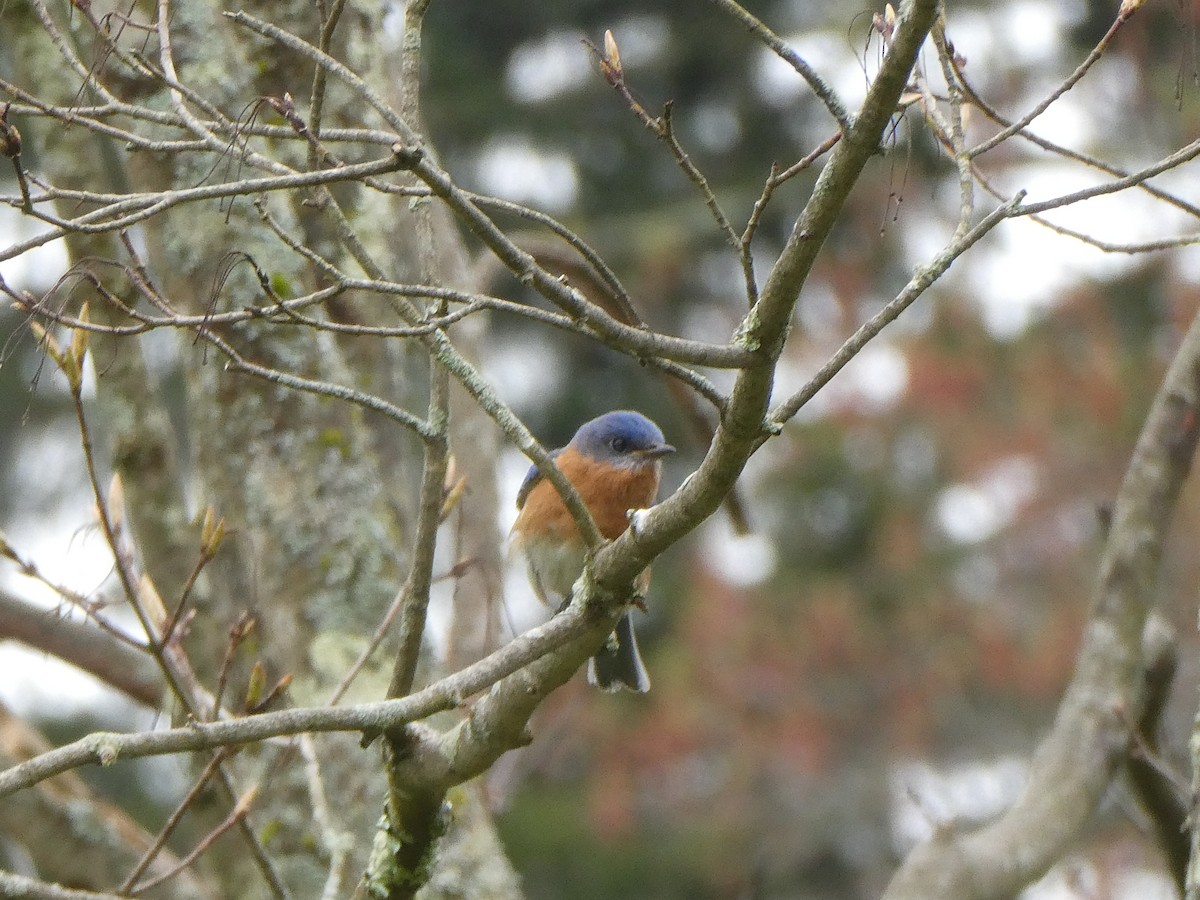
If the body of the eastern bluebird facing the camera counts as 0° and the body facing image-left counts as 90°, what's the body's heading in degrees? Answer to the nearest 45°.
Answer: approximately 315°
